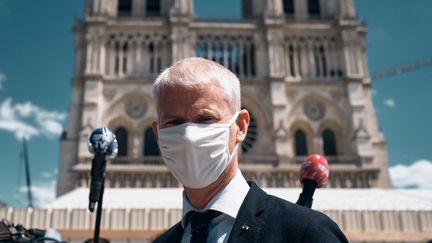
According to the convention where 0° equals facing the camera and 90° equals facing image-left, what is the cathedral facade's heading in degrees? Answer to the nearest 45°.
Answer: approximately 0°

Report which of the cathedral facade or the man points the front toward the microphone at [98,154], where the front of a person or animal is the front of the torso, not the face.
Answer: the cathedral facade

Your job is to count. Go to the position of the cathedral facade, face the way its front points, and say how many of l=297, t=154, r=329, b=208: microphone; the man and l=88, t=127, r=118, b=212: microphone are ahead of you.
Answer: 3

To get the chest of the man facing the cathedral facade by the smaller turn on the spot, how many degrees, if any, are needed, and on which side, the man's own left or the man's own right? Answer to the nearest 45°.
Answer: approximately 135° to the man's own right

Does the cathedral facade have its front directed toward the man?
yes

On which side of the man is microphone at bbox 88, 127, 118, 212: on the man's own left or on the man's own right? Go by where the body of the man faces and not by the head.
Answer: on the man's own right

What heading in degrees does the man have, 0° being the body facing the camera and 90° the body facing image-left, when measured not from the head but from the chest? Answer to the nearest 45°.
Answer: approximately 45°

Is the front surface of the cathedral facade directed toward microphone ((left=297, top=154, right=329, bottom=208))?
yes

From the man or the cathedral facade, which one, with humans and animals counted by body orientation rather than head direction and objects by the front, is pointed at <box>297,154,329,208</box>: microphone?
the cathedral facade

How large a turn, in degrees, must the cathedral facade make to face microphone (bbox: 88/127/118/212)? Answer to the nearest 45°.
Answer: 0° — it already faces it
